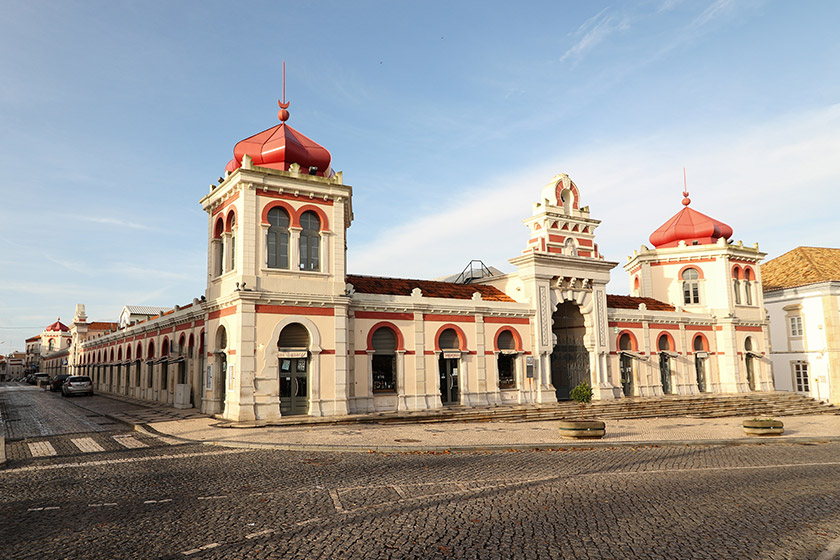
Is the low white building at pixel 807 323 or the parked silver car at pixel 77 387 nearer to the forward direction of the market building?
the low white building

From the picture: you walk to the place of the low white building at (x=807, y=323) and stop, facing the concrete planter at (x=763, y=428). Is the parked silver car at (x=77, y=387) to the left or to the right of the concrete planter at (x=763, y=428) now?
right

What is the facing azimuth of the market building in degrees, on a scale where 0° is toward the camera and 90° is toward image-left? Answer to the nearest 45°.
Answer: approximately 315°

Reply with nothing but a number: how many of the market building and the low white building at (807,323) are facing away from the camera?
0

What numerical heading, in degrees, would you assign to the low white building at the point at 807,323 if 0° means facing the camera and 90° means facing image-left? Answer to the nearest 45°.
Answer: approximately 45°

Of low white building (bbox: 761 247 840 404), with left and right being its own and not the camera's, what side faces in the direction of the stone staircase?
front

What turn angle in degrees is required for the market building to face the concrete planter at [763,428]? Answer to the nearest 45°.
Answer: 0° — it already faces it

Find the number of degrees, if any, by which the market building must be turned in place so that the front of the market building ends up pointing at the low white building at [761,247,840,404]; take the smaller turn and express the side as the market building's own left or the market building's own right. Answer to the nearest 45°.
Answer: approximately 90° to the market building's own left

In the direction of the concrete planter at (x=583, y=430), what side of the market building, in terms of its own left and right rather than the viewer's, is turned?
front
